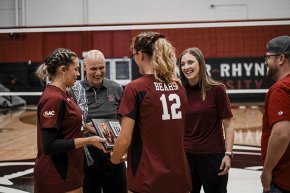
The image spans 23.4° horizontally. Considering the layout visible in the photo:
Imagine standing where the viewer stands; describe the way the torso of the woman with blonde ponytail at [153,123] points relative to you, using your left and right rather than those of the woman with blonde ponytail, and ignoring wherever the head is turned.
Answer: facing away from the viewer and to the left of the viewer

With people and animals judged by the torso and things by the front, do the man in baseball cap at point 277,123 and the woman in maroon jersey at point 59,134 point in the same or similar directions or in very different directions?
very different directions

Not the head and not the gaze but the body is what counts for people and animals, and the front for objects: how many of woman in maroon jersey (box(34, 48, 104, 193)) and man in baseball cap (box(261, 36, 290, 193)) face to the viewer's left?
1

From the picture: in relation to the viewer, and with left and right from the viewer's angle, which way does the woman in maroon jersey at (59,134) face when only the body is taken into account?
facing to the right of the viewer

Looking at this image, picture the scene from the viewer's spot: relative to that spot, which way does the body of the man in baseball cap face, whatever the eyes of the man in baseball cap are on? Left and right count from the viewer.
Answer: facing to the left of the viewer

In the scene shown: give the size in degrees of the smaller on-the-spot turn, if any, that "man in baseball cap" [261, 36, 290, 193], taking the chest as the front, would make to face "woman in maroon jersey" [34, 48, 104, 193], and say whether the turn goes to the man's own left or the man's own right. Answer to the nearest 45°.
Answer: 0° — they already face them

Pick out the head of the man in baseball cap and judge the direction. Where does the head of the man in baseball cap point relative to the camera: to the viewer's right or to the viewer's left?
to the viewer's left

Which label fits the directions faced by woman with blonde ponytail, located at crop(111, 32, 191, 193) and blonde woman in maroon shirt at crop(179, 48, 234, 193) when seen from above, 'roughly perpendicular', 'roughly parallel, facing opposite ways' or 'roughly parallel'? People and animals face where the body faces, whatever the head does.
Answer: roughly perpendicular

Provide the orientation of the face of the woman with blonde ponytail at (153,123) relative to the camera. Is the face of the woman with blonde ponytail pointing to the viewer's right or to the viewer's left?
to the viewer's left
